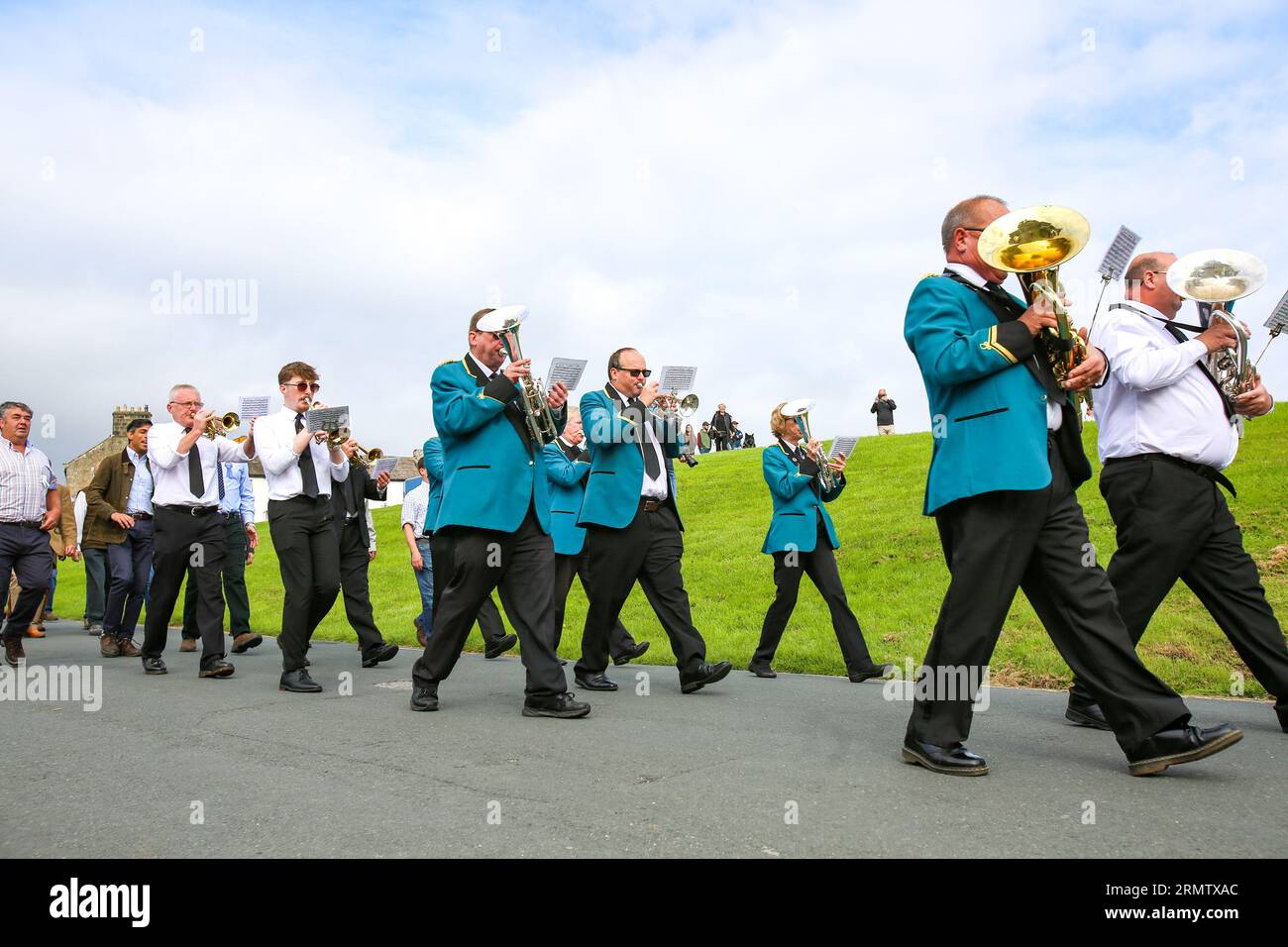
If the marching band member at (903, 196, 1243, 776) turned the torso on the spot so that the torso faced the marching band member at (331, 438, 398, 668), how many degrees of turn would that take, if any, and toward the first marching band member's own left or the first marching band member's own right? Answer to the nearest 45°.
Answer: approximately 135° to the first marching band member's own left

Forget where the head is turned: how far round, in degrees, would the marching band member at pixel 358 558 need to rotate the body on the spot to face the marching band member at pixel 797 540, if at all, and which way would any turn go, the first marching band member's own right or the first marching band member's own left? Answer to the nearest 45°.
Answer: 0° — they already face them

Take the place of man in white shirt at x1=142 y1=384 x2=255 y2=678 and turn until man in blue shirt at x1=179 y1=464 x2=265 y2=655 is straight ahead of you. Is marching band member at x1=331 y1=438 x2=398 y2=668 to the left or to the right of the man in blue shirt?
right

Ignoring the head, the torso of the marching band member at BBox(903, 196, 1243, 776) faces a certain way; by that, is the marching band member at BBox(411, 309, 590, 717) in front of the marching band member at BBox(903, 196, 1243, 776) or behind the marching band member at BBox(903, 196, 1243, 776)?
behind

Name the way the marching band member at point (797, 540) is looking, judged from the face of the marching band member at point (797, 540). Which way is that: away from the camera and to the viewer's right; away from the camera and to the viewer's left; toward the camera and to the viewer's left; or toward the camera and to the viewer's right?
toward the camera and to the viewer's right

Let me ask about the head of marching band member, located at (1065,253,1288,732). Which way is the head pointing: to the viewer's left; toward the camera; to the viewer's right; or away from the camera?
to the viewer's right

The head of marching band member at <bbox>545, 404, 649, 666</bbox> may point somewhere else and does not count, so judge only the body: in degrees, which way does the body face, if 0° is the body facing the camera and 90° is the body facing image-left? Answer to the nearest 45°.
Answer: approximately 270°

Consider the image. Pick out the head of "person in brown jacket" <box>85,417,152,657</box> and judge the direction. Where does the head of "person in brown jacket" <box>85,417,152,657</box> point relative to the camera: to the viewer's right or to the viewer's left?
to the viewer's right

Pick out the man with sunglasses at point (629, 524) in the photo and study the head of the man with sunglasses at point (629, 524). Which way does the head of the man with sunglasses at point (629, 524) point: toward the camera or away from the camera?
toward the camera

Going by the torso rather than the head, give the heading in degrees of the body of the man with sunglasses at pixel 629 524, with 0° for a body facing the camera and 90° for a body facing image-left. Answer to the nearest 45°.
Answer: approximately 315°

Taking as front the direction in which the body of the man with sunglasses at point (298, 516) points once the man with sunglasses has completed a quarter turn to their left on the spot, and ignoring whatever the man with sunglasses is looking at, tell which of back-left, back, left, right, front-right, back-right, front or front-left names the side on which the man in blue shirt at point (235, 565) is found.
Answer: front-left

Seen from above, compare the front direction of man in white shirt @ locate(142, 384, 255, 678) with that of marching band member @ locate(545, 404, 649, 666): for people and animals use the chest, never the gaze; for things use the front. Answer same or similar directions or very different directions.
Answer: same or similar directions

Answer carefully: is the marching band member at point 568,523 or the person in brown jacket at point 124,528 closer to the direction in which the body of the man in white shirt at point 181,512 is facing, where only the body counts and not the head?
the marching band member

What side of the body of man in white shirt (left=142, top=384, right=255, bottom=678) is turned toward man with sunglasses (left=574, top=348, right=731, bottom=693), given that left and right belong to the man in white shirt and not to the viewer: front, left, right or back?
front

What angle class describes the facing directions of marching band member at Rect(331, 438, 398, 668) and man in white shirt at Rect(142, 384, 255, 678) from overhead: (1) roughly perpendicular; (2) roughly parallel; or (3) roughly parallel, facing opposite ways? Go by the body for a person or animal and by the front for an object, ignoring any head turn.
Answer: roughly parallel

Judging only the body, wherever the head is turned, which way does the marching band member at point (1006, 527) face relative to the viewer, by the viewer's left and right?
facing to the right of the viewer

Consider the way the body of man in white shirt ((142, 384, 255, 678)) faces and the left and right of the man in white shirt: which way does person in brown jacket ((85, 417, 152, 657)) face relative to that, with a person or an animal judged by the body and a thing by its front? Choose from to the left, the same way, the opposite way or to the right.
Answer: the same way

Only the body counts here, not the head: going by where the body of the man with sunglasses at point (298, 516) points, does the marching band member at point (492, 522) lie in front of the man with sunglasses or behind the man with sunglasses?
in front

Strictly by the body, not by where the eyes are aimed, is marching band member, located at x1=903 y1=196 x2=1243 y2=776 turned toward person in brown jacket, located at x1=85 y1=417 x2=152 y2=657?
no
